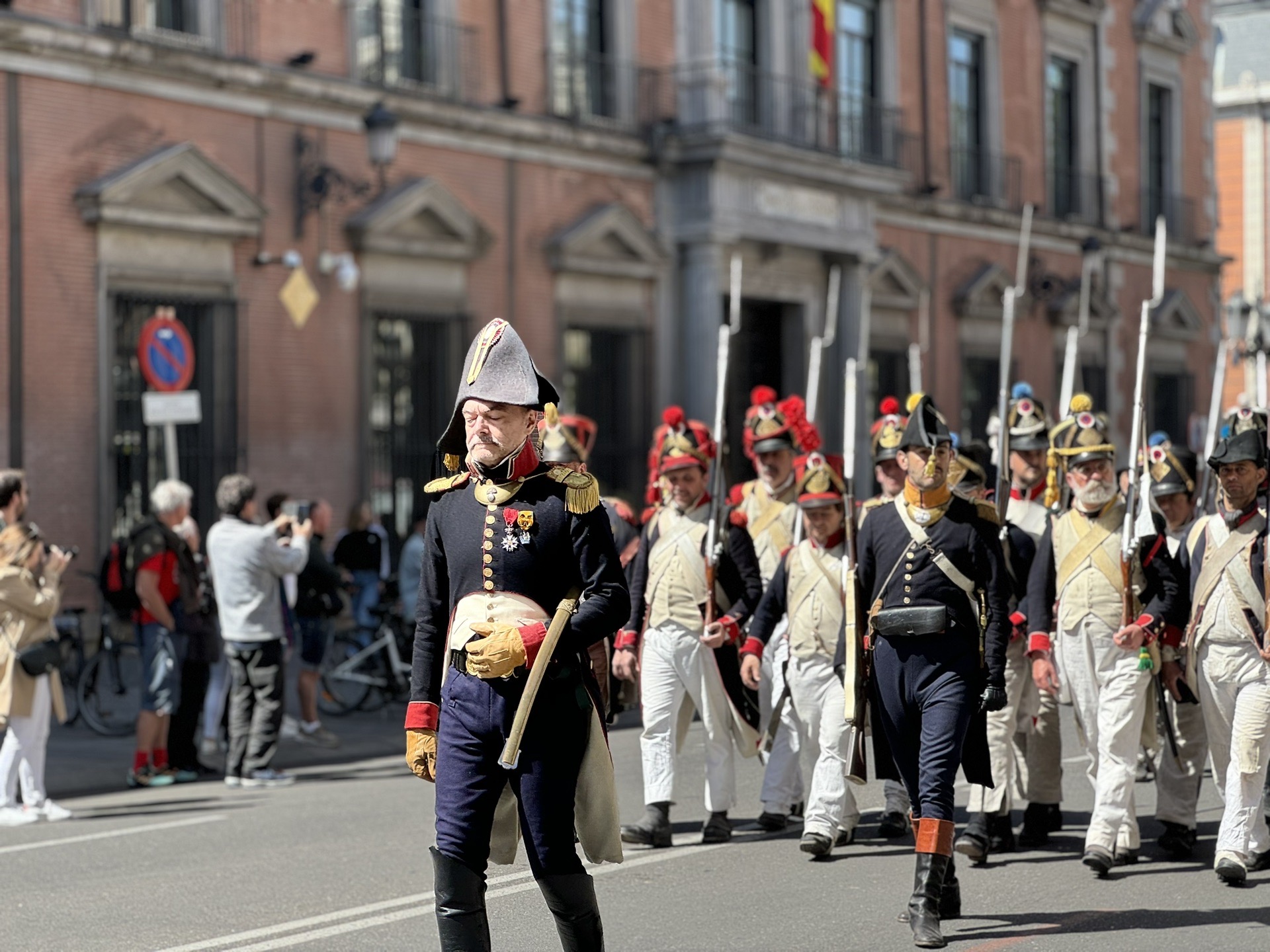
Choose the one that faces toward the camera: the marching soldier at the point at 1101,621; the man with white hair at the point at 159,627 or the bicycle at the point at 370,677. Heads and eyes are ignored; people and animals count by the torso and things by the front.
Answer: the marching soldier

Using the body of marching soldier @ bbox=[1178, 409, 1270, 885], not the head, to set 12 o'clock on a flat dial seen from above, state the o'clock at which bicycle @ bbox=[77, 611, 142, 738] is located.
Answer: The bicycle is roughly at 4 o'clock from the marching soldier.

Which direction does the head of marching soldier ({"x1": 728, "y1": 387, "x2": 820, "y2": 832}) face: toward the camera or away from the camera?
toward the camera

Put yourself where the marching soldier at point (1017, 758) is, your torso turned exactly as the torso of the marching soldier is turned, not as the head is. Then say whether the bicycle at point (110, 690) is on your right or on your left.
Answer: on your right

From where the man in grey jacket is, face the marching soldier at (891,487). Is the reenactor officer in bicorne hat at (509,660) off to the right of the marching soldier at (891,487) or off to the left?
right

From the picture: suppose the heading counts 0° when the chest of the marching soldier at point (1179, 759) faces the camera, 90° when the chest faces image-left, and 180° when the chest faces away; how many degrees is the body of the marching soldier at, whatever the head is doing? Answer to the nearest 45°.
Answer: approximately 45°

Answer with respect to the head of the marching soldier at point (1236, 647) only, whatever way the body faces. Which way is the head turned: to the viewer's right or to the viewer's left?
to the viewer's left

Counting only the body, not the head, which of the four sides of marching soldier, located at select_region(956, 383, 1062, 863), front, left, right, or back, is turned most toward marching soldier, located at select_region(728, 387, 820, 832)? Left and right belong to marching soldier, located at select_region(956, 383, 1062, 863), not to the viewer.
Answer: right

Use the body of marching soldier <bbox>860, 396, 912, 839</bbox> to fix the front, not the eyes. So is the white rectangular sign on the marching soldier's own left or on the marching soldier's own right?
on the marching soldier's own right

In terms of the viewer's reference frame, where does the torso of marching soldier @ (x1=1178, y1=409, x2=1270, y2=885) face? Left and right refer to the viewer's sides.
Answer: facing the viewer

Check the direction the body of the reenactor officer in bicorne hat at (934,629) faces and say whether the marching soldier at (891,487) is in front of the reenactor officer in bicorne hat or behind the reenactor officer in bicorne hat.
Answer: behind

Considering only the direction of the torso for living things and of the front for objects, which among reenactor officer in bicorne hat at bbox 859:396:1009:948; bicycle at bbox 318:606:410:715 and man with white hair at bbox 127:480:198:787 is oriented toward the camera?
the reenactor officer in bicorne hat

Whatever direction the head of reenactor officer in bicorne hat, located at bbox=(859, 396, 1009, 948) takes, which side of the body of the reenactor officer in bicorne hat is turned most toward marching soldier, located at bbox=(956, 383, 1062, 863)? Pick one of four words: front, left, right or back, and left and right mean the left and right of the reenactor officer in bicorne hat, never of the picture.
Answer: back

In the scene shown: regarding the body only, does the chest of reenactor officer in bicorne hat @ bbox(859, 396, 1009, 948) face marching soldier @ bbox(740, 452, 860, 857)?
no

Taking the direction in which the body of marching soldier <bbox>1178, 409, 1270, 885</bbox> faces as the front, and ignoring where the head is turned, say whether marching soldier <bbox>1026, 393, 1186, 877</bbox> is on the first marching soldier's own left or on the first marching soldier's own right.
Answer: on the first marching soldier's own right

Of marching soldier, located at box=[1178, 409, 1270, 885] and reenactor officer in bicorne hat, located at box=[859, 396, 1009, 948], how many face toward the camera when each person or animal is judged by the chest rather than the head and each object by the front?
2

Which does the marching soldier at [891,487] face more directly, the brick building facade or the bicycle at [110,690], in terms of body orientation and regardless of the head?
the bicycle

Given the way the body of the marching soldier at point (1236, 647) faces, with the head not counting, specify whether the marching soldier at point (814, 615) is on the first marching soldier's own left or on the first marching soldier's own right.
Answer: on the first marching soldier's own right
